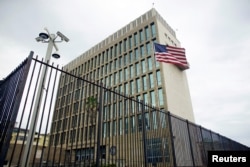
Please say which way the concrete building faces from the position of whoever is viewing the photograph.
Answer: facing the viewer and to the left of the viewer
